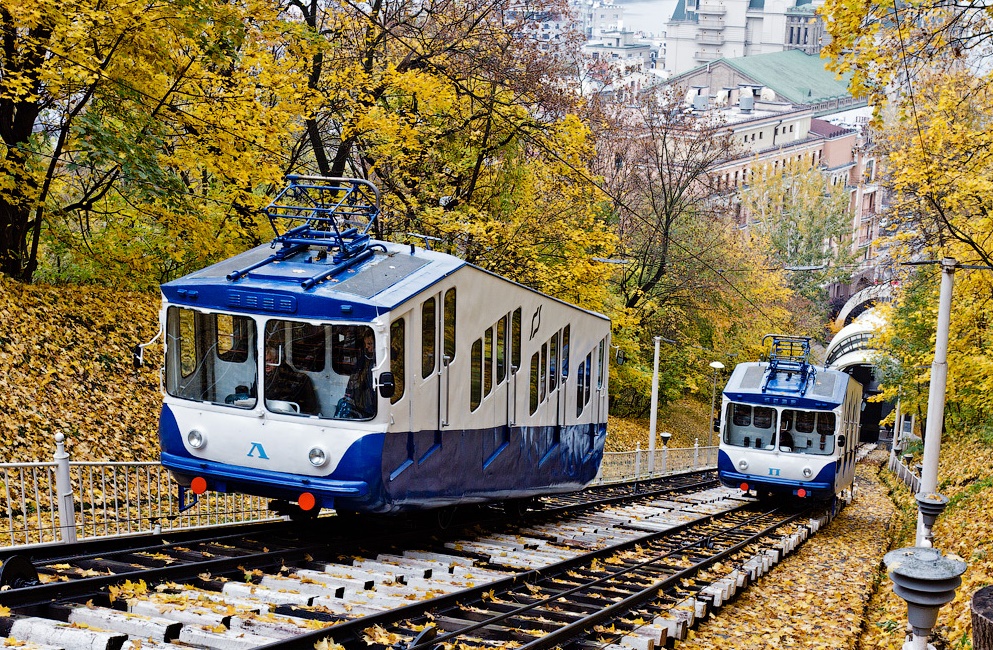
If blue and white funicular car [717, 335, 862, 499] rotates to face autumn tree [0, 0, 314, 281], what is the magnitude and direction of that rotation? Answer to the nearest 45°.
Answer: approximately 45° to its right

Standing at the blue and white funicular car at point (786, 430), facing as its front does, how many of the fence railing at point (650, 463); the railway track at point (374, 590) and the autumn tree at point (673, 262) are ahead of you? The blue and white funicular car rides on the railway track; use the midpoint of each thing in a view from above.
1

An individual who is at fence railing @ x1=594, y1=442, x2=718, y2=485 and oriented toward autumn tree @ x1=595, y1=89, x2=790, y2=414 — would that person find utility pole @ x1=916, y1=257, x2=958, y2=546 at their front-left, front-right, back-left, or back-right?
back-right

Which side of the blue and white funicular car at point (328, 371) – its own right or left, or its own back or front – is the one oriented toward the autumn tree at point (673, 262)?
back

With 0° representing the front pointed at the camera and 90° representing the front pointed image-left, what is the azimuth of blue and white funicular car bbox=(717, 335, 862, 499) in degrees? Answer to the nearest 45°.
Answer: approximately 0°

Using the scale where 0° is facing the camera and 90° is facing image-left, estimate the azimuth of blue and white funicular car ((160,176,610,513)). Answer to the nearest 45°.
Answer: approximately 45°

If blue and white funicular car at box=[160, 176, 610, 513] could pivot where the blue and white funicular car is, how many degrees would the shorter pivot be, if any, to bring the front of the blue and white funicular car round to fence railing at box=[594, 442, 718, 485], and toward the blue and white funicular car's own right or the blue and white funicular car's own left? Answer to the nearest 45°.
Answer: approximately 180°

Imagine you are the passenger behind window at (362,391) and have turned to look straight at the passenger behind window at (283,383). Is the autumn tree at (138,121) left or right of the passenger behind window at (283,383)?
right

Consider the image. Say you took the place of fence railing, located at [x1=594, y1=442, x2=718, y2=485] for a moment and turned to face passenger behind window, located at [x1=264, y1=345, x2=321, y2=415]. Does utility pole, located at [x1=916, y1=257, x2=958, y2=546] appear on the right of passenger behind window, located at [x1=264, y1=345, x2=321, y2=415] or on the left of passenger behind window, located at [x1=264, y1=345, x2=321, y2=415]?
left

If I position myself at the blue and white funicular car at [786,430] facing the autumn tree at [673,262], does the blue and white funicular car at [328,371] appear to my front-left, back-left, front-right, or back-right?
back-left

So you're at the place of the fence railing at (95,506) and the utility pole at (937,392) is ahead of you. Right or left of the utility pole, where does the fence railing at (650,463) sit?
left

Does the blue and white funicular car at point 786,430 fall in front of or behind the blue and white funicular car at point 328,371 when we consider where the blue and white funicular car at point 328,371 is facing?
behind

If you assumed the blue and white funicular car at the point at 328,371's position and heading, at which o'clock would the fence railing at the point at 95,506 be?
The fence railing is roughly at 1 o'clock from the blue and white funicular car.
